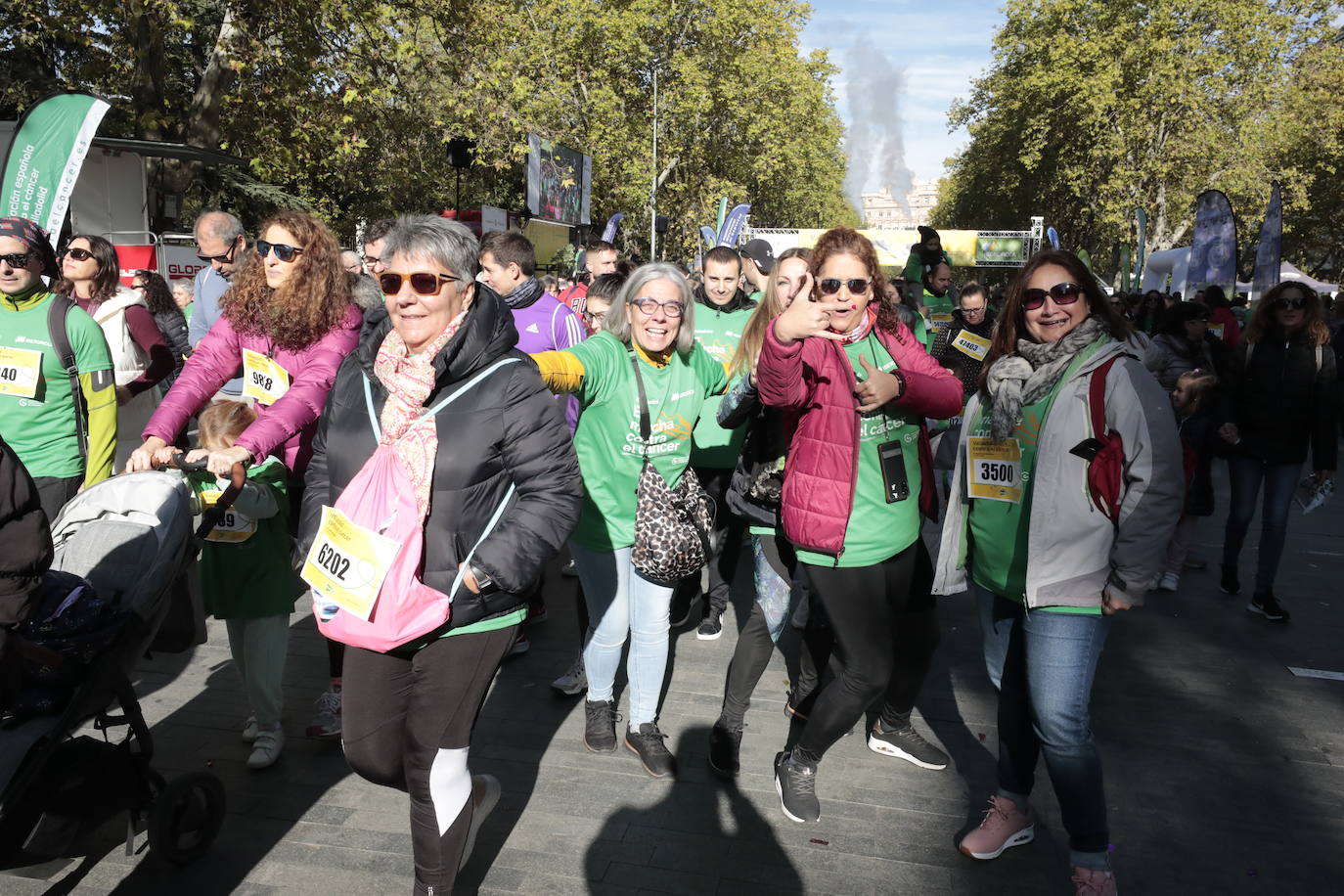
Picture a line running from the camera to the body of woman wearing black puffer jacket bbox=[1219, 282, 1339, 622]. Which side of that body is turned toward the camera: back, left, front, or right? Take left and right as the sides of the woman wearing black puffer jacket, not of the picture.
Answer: front

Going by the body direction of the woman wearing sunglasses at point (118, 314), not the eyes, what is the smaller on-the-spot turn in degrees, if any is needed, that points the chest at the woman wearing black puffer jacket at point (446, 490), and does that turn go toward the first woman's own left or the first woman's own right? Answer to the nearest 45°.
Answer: approximately 45° to the first woman's own left

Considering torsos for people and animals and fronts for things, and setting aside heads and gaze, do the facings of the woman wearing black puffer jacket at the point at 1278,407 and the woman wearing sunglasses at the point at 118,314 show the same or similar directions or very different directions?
same or similar directions

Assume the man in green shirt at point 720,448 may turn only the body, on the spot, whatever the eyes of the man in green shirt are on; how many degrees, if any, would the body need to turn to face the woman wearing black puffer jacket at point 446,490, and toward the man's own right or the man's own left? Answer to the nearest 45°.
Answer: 0° — they already face them

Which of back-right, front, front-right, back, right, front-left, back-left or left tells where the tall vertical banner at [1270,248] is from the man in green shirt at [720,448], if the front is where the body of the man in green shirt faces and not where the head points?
back-left

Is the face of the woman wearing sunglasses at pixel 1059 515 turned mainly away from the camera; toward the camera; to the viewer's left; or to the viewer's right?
toward the camera

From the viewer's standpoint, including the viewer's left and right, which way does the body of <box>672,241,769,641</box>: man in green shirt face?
facing the viewer

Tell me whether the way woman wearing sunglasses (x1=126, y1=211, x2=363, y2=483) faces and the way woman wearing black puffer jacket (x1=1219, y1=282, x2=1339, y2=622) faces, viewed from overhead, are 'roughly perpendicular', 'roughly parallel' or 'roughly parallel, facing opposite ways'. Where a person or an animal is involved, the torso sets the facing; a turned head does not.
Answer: roughly parallel

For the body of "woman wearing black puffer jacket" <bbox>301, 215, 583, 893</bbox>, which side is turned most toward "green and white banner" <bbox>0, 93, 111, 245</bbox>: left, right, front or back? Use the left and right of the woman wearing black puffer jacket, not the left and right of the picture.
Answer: right

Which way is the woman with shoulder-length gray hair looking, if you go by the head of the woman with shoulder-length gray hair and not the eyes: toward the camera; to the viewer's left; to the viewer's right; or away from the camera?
toward the camera

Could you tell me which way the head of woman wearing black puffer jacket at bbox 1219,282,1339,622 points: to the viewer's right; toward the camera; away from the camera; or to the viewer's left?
toward the camera

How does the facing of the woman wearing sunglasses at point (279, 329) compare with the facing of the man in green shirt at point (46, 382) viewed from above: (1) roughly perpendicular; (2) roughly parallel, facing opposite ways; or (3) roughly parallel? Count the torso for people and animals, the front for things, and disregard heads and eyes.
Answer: roughly parallel

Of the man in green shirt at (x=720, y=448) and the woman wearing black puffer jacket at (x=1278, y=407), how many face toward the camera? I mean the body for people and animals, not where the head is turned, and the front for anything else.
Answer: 2

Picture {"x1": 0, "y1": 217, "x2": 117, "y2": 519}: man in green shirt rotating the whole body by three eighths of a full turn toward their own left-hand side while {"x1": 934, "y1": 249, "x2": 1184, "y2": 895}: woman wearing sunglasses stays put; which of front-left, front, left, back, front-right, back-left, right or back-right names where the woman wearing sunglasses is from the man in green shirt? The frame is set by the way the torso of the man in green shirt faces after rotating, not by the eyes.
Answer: front-right

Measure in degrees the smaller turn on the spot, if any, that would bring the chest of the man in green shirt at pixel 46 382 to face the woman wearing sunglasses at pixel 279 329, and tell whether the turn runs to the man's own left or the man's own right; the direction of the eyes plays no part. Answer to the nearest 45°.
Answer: approximately 90° to the man's own left

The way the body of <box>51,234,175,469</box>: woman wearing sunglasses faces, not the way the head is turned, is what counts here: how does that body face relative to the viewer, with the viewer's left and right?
facing the viewer and to the left of the viewer

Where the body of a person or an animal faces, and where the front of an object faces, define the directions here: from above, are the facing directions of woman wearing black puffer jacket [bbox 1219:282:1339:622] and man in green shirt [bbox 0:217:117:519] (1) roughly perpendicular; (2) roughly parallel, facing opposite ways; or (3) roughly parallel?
roughly parallel

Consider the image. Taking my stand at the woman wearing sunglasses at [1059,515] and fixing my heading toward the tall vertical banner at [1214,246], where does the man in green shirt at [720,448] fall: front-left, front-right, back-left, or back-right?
front-left

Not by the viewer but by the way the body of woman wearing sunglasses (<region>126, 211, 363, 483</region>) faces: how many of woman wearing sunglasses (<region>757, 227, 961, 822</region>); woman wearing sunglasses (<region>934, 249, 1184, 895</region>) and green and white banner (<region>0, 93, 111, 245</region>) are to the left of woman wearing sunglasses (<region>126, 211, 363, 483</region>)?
2
